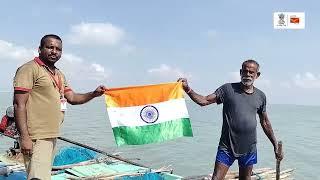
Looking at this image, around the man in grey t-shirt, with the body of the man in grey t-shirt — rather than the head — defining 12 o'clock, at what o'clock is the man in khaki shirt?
The man in khaki shirt is roughly at 2 o'clock from the man in grey t-shirt.

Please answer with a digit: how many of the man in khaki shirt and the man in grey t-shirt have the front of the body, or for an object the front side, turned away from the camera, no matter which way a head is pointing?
0

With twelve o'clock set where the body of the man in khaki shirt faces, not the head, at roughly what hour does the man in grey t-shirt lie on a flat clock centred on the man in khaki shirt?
The man in grey t-shirt is roughly at 10 o'clock from the man in khaki shirt.

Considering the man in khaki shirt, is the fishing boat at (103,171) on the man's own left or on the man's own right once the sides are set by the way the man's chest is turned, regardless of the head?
on the man's own left

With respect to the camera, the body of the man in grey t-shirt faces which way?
toward the camera
